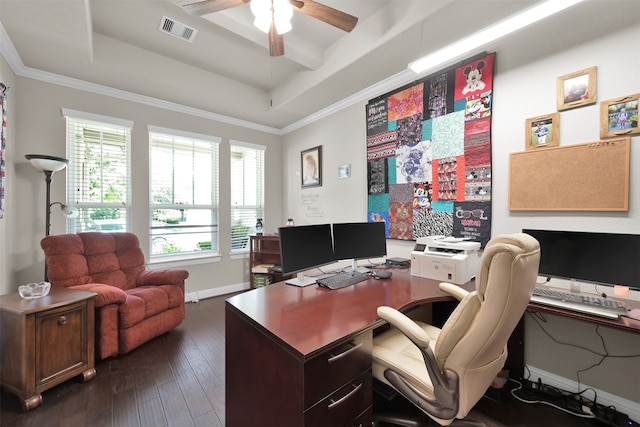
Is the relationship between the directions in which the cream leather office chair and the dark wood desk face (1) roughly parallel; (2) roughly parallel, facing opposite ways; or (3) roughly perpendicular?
roughly parallel, facing opposite ways

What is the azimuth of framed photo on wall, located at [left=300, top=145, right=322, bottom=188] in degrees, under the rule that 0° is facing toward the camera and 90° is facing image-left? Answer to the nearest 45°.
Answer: approximately 45°

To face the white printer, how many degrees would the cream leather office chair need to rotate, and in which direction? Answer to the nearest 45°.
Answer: approximately 45° to its right

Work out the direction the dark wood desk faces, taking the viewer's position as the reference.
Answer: facing the viewer and to the right of the viewer

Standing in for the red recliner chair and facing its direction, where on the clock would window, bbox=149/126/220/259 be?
The window is roughly at 9 o'clock from the red recliner chair.

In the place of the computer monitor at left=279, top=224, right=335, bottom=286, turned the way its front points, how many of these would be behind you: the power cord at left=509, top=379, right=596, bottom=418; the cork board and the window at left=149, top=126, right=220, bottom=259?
1

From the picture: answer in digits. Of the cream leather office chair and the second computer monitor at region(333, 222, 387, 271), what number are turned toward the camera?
1

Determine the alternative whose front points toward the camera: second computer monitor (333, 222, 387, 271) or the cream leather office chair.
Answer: the second computer monitor

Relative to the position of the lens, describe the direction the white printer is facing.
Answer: facing the viewer and to the left of the viewer
